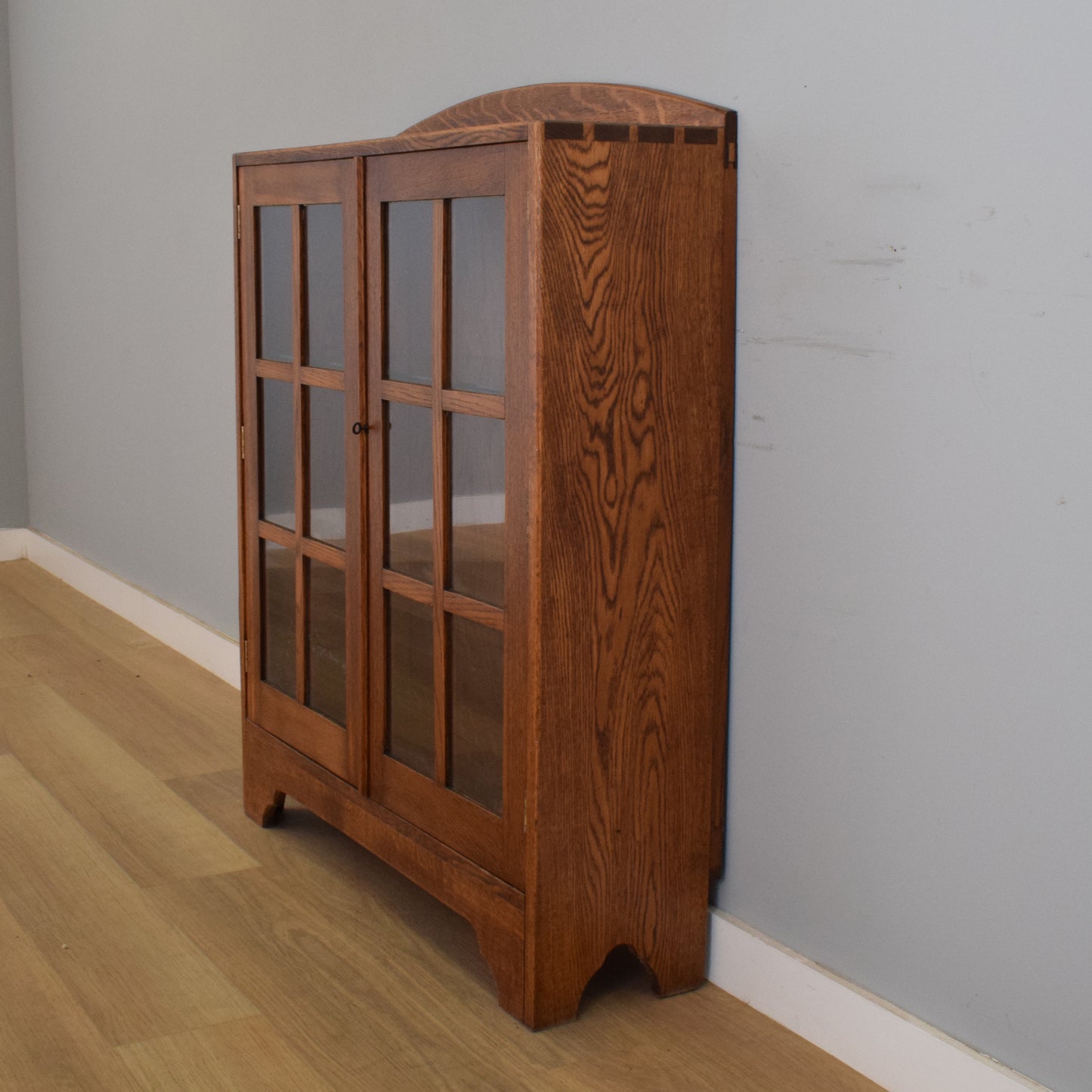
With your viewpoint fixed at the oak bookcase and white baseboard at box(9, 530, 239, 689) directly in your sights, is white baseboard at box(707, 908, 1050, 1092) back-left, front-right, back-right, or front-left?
back-right

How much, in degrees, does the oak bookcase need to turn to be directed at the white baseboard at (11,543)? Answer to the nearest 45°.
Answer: approximately 90° to its right

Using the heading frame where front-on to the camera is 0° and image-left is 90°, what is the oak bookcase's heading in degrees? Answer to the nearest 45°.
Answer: approximately 45°

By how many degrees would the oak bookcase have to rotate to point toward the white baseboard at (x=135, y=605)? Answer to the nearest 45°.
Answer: approximately 90° to its right
